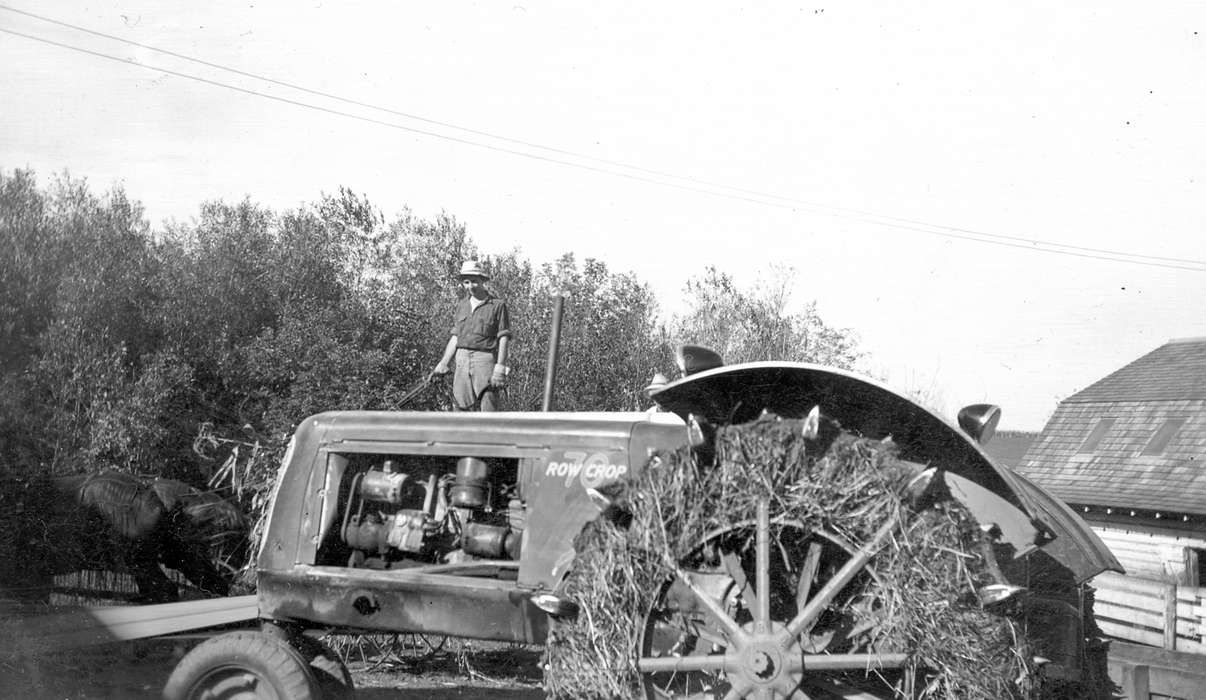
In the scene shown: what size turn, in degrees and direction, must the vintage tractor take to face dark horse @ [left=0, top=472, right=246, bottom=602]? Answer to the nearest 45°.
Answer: approximately 45° to its right

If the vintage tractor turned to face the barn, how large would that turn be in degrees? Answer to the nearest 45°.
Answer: approximately 135° to its right

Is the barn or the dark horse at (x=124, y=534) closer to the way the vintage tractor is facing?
the dark horse

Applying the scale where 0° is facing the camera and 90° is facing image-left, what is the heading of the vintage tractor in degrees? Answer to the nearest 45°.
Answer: approximately 90°
